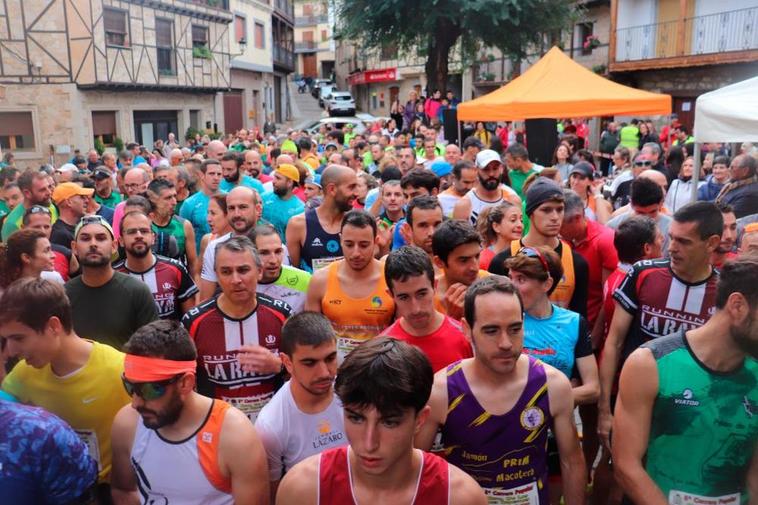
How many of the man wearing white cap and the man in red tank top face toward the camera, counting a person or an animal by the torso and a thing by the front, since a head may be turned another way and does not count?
2

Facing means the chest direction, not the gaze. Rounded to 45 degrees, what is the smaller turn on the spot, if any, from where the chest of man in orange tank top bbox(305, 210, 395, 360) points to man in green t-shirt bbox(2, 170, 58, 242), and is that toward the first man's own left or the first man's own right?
approximately 135° to the first man's own right

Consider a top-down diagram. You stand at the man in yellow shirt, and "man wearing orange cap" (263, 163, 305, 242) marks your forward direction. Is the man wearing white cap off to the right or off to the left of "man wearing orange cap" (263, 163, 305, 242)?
right

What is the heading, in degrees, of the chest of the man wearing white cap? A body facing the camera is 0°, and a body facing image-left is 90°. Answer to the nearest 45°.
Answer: approximately 0°

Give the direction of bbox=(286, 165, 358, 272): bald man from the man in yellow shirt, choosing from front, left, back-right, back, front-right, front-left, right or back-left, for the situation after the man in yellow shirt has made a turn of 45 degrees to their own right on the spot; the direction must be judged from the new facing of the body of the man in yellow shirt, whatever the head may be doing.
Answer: back-right

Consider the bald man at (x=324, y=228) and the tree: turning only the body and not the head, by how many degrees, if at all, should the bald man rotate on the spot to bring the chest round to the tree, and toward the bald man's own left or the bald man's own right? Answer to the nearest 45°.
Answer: approximately 135° to the bald man's own left

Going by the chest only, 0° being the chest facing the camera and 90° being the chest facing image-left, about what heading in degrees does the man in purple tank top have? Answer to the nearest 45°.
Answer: approximately 0°

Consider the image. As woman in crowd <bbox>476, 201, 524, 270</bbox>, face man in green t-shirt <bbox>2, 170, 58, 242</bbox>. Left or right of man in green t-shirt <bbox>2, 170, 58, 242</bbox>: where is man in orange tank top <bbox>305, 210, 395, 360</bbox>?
left

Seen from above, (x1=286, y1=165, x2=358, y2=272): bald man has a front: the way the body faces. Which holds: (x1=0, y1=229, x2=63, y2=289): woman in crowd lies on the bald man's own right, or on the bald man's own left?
on the bald man's own right

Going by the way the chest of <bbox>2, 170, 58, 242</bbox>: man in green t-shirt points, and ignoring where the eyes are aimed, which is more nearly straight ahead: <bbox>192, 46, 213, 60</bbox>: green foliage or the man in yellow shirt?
the man in yellow shirt

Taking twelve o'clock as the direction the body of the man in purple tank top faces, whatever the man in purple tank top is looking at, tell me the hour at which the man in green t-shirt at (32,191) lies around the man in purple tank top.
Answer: The man in green t-shirt is roughly at 4 o'clock from the man in purple tank top.

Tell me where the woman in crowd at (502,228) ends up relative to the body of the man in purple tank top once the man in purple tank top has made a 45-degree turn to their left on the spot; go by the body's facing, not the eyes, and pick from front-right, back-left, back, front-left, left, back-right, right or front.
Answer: back-left
